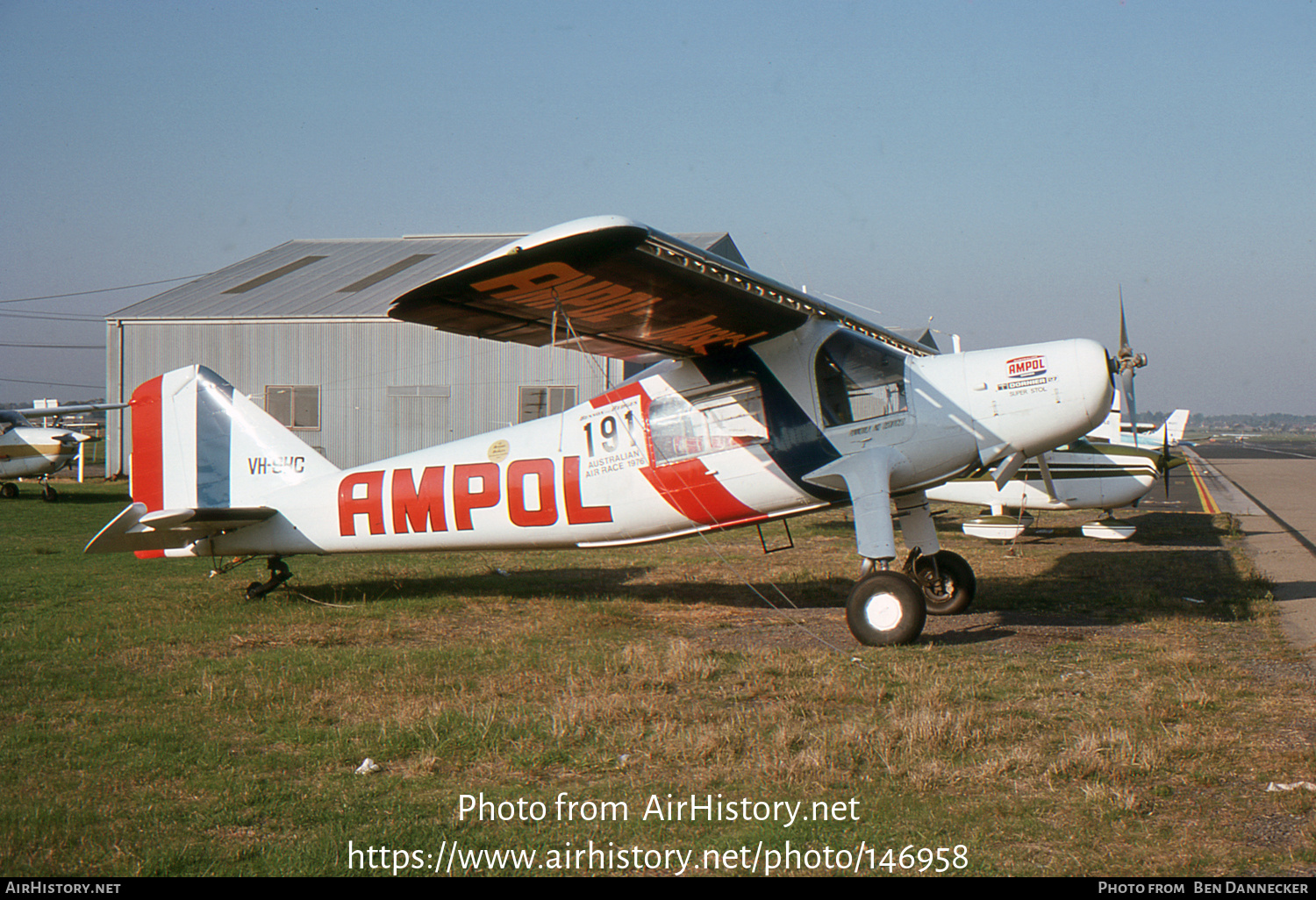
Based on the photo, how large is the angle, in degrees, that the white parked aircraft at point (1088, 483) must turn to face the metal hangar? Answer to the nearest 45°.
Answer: approximately 180°

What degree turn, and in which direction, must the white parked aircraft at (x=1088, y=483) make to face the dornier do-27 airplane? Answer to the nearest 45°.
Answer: approximately 90° to its right

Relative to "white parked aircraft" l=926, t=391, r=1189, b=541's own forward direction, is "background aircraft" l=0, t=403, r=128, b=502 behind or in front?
behind

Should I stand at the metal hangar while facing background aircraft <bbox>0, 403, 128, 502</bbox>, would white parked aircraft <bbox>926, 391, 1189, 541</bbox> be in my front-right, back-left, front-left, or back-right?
back-left

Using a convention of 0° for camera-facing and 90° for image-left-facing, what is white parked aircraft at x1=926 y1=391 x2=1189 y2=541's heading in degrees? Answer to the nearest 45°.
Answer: approximately 270°
